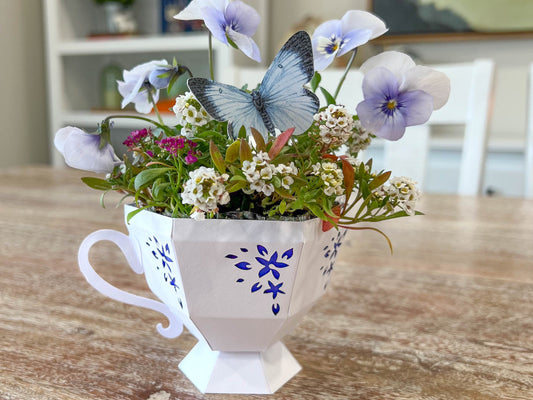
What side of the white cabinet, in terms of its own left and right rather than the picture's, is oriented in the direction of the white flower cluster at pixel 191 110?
front

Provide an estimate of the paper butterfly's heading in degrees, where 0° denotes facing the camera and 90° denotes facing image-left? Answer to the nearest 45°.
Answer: approximately 135°

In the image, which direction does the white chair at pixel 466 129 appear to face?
toward the camera

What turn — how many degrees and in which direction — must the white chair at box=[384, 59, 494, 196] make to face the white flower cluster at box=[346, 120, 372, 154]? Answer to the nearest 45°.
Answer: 0° — it already faces it

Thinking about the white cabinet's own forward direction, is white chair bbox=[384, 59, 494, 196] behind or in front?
in front

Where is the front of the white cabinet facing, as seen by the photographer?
facing the viewer

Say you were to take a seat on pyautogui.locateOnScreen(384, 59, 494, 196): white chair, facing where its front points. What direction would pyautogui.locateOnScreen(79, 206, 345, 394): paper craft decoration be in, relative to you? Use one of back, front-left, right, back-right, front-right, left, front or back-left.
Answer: front

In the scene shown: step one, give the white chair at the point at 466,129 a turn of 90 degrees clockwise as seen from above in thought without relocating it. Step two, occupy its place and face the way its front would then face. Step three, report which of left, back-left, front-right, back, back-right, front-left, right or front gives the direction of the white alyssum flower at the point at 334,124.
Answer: left

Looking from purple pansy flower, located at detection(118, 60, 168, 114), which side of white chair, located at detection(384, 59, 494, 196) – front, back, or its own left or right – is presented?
front

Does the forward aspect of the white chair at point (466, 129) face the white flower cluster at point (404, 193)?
yes

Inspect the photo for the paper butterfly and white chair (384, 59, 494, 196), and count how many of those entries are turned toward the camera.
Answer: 1

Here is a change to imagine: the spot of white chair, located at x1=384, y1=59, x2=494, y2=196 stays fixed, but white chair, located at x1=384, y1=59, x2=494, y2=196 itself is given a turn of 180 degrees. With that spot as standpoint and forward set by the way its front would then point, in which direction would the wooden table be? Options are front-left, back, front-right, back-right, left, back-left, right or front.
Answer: back

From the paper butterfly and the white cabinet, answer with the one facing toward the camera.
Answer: the white cabinet

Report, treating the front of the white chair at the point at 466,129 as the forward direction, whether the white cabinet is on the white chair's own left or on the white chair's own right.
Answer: on the white chair's own right

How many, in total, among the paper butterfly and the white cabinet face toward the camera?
1

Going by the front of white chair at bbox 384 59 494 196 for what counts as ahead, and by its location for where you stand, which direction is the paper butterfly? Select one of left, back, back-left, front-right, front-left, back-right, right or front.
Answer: front

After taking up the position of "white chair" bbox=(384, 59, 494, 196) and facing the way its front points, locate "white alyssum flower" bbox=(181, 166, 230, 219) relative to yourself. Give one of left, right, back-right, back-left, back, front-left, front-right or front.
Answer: front
